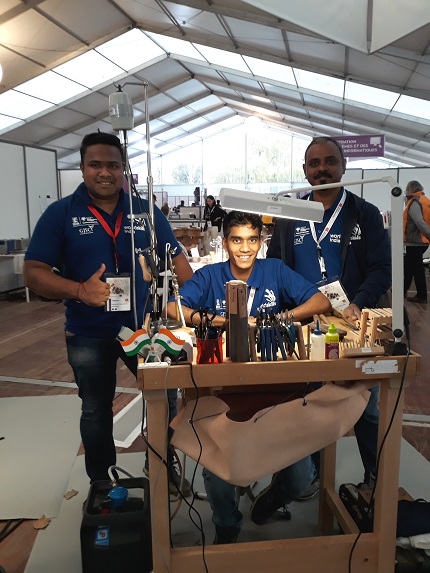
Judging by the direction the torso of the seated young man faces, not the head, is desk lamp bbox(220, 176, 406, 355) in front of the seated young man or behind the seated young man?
in front

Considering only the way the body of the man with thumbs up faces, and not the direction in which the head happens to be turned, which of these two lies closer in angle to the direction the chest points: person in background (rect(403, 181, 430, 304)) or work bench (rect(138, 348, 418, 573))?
the work bench

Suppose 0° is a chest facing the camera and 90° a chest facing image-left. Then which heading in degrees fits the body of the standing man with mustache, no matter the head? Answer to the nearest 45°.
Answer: approximately 0°

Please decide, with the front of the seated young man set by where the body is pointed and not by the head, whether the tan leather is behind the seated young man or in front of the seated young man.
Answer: in front

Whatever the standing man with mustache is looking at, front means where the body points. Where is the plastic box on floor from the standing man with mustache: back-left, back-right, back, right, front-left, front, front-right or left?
front-right

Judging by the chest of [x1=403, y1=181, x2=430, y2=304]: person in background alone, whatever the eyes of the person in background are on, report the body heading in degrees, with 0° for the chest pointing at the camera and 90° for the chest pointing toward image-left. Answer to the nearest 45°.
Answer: approximately 90°

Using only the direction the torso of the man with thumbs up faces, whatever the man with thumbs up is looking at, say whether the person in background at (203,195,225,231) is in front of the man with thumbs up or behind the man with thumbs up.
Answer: behind
